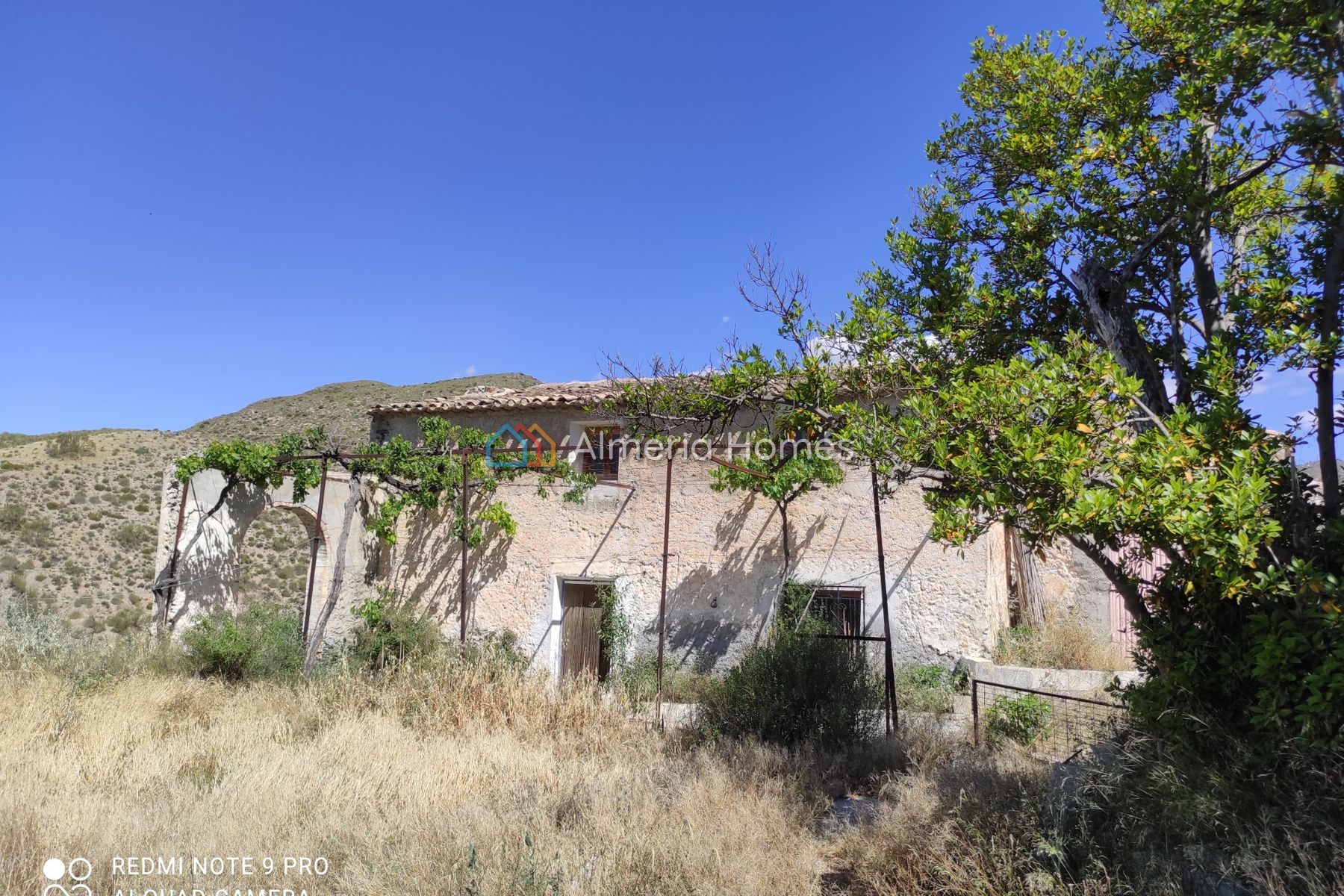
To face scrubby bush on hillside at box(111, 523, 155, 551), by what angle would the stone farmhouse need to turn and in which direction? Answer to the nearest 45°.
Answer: approximately 135° to its right

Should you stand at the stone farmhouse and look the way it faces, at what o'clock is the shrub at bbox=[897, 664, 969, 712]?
The shrub is roughly at 10 o'clock from the stone farmhouse.

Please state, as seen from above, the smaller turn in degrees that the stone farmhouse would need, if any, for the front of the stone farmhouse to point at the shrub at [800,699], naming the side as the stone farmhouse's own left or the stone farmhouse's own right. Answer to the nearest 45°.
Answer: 0° — it already faces it

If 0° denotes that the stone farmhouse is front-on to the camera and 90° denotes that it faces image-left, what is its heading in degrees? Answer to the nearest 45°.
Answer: approximately 0°

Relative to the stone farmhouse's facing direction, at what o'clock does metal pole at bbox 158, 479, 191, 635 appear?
The metal pole is roughly at 3 o'clock from the stone farmhouse.

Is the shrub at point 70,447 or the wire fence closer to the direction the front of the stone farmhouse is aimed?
the wire fence
